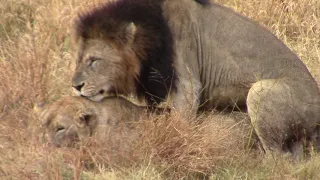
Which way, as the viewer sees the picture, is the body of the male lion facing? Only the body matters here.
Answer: to the viewer's left
